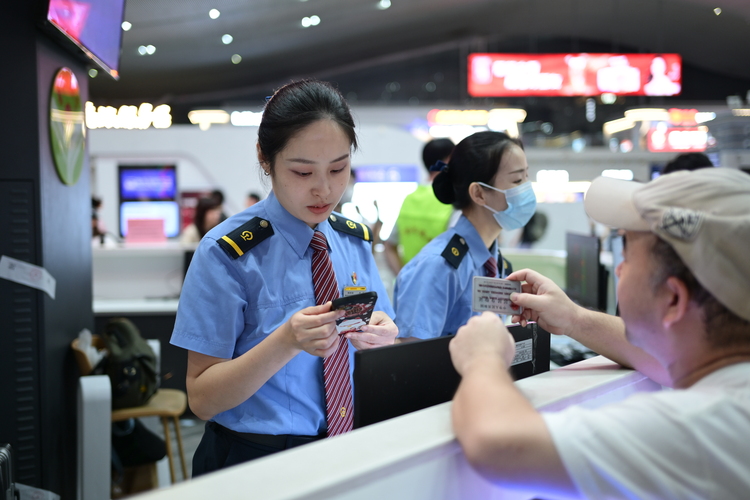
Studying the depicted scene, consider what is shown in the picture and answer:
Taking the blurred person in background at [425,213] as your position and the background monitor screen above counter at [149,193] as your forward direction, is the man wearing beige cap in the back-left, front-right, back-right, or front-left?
back-left

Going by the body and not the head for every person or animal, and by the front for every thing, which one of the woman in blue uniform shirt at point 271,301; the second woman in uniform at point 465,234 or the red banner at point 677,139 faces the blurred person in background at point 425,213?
the red banner

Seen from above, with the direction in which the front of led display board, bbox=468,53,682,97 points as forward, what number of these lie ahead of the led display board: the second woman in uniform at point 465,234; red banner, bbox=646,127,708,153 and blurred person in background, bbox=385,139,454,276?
2

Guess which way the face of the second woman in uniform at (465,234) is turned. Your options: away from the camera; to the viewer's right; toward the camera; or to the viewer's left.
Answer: to the viewer's right

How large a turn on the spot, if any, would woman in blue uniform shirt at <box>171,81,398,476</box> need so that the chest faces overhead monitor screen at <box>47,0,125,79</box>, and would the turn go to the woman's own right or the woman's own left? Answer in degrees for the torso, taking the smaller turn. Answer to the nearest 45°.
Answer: approximately 180°

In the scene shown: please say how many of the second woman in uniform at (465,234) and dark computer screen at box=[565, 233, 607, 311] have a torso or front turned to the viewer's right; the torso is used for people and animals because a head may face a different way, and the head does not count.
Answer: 1

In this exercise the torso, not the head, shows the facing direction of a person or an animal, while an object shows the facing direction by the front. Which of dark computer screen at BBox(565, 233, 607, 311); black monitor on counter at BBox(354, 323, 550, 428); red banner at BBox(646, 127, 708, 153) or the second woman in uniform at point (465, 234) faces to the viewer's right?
the second woman in uniform

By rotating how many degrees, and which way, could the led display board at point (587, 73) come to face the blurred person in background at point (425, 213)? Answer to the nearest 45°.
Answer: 0° — it already faces them

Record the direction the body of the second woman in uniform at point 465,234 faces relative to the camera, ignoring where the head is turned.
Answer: to the viewer's right

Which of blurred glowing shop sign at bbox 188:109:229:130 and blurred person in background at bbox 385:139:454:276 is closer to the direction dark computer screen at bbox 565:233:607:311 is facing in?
the blurred person in background
